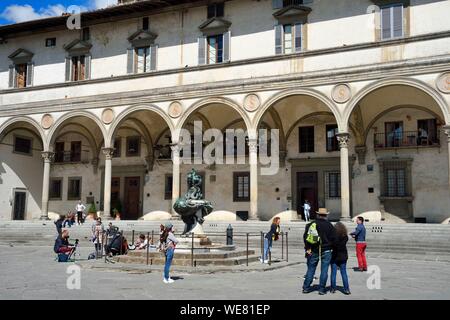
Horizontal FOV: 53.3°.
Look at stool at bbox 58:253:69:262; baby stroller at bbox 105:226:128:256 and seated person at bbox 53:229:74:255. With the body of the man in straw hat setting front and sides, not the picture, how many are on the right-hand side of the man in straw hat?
0

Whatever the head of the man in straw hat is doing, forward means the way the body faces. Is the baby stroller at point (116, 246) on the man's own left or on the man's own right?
on the man's own left

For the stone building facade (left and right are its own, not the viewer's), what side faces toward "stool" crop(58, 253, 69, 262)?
front

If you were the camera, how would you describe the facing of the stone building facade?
facing the viewer and to the left of the viewer

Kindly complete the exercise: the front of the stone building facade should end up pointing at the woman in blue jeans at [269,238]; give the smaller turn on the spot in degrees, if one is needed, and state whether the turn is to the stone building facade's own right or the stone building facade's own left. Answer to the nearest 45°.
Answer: approximately 45° to the stone building facade's own left

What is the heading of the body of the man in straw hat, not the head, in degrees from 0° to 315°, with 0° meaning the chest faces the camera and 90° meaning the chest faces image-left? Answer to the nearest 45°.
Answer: approximately 180°

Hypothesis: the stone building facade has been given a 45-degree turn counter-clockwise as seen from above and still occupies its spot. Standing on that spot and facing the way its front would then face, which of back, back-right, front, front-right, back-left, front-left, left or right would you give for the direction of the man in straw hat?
front
